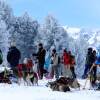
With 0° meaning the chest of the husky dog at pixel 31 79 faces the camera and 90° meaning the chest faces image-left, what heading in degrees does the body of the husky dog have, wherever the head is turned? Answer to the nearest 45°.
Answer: approximately 45°

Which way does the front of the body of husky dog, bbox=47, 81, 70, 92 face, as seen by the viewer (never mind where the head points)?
to the viewer's left

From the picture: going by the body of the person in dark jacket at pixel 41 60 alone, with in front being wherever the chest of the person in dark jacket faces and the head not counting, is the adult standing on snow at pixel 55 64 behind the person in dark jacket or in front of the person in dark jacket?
behind

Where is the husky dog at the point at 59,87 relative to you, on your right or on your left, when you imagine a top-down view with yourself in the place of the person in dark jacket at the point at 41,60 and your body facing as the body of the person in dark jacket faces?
on your left

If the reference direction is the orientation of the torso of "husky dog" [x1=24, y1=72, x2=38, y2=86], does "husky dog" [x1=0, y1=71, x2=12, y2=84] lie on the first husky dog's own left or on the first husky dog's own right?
on the first husky dog's own right
